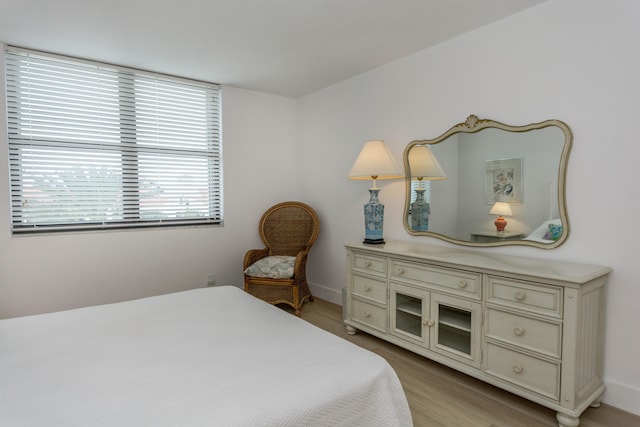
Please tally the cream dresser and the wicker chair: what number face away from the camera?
0

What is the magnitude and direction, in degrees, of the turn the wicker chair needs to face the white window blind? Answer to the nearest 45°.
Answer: approximately 45° to its right

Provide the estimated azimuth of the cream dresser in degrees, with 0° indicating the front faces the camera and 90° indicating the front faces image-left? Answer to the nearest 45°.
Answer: approximately 45°

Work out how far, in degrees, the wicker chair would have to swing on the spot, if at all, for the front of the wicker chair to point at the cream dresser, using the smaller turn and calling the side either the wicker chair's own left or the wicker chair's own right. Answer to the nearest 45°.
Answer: approximately 90° to the wicker chair's own left
